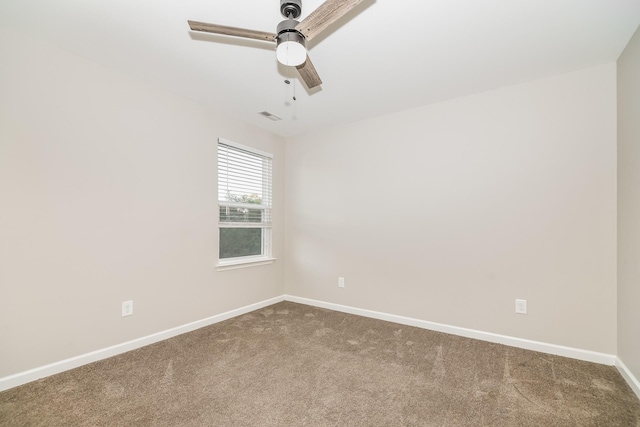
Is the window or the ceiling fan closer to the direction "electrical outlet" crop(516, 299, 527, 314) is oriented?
the ceiling fan

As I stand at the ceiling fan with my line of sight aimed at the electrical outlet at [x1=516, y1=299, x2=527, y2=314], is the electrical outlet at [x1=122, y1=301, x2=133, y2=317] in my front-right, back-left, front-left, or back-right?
back-left

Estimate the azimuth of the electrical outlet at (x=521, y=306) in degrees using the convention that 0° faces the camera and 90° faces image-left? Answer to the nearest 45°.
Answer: approximately 0°

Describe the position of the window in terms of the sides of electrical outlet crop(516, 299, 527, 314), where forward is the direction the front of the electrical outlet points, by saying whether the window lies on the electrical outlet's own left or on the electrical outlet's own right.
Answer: on the electrical outlet's own right

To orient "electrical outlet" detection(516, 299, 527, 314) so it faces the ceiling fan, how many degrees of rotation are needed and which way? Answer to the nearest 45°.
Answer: approximately 45° to its right

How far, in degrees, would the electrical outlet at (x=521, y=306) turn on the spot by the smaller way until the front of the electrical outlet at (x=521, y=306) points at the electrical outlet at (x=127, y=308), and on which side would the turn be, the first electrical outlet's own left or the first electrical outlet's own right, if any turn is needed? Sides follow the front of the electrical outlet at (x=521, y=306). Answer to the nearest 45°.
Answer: approximately 45° to the first electrical outlet's own right

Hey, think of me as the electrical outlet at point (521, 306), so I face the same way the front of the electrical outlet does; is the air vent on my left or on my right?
on my right
